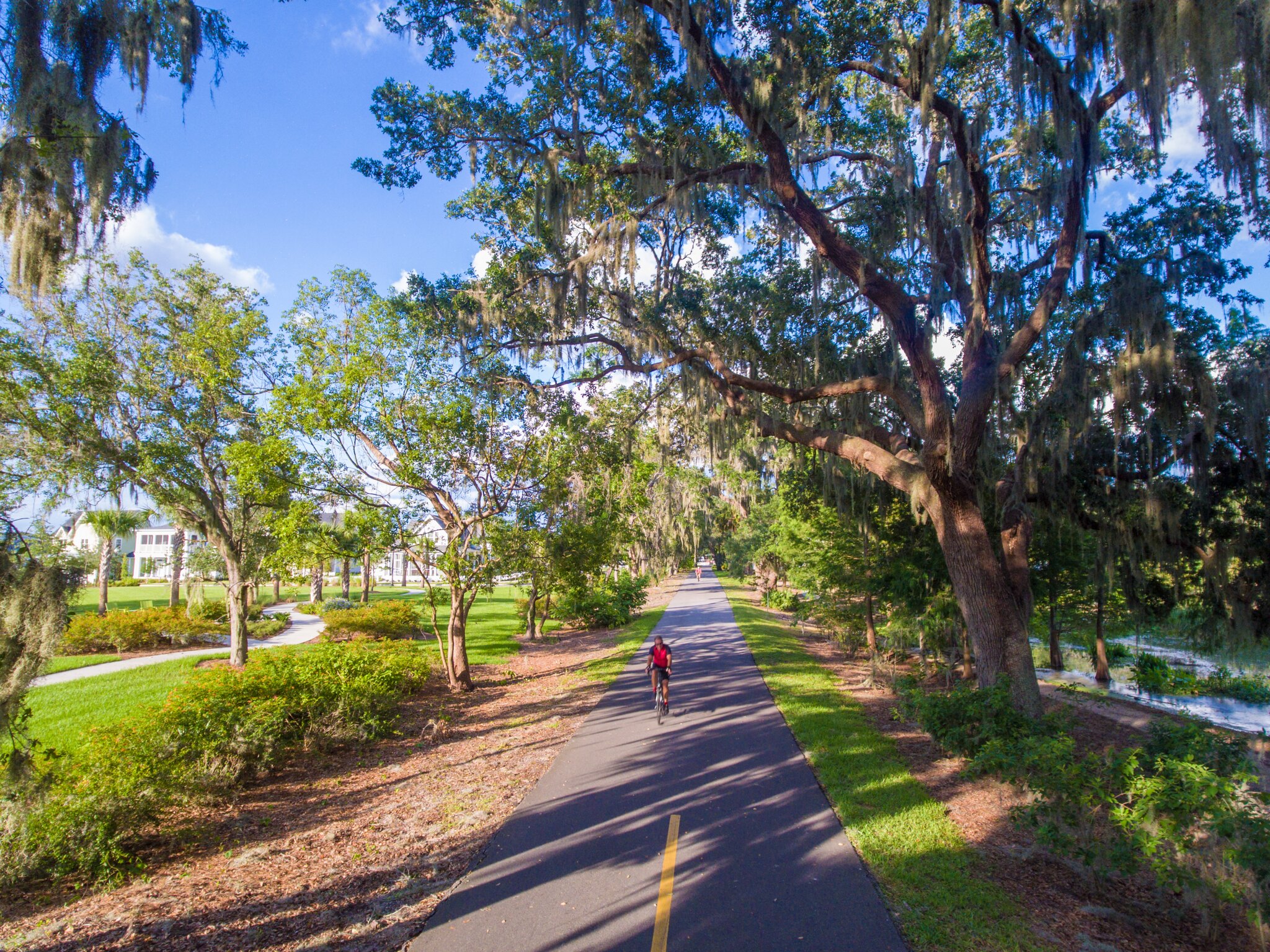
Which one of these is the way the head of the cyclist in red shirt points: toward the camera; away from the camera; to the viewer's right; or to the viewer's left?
toward the camera

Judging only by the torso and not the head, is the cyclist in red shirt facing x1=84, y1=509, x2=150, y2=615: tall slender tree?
no

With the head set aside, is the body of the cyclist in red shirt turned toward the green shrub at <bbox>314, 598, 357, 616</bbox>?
no

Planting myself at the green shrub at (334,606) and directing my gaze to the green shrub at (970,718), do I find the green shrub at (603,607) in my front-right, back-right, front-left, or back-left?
front-left

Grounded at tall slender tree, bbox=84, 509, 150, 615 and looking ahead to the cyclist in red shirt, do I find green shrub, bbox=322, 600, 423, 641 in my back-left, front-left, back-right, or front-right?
front-left

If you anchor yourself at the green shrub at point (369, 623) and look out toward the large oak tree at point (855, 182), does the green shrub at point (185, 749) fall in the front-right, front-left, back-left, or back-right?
front-right

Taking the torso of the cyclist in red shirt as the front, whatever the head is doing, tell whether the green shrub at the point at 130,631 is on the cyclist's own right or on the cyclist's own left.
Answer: on the cyclist's own right

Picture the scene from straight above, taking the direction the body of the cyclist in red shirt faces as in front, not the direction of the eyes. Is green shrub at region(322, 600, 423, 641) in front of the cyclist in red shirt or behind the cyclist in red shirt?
behind

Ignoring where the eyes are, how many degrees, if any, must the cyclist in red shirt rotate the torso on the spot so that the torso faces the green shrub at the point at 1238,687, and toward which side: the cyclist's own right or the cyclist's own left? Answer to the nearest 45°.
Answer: approximately 135° to the cyclist's own left

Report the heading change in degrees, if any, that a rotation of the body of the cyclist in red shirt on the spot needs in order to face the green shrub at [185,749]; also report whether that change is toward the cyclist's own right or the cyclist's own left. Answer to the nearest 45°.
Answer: approximately 45° to the cyclist's own right

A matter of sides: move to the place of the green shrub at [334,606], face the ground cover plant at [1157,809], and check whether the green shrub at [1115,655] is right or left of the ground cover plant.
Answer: left

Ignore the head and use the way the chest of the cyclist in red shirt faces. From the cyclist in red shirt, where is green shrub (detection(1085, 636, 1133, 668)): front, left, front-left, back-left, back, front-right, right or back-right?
back-left

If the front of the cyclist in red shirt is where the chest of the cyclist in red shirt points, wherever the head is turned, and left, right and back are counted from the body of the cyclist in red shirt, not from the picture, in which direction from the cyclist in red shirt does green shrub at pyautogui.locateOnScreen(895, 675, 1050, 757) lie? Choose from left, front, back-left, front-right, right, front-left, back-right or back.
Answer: front-left

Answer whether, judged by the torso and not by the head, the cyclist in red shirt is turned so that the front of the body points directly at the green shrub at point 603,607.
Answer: no

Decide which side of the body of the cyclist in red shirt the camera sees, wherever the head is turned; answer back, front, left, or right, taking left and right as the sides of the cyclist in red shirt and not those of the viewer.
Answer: front
